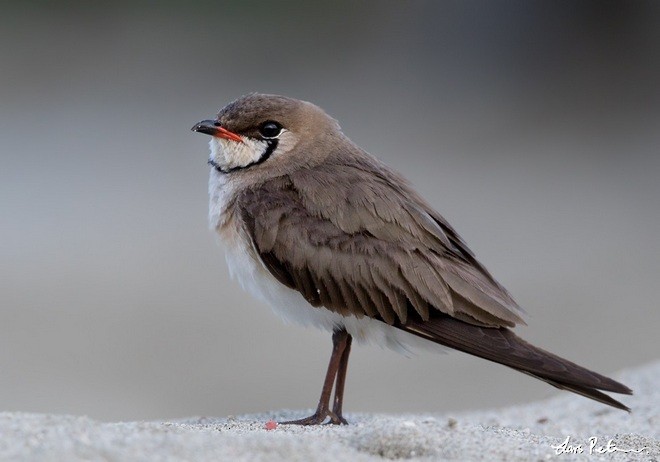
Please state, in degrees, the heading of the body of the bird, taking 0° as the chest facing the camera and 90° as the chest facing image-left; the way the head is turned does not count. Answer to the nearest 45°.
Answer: approximately 90°
